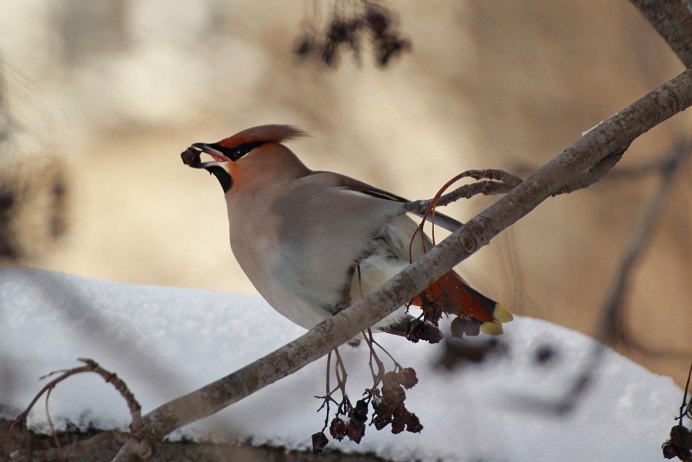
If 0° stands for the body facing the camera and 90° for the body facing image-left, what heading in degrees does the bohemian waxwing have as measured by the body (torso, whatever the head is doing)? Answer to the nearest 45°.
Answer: approximately 90°

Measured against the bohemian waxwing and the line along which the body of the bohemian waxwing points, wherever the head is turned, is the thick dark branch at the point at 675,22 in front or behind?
behind

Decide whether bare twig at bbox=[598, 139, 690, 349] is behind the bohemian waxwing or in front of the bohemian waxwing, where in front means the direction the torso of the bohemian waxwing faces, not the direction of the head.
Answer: behind

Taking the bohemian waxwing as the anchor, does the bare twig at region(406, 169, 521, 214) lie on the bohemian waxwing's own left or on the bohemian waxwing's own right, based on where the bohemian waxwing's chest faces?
on the bohemian waxwing's own left
